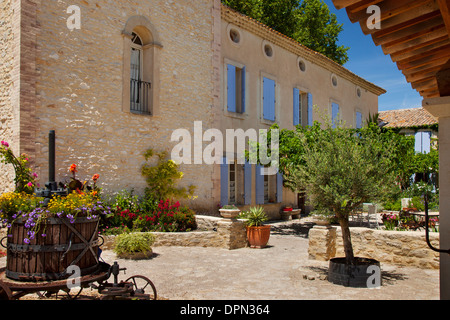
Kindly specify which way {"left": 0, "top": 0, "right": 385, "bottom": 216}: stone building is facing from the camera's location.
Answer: facing the viewer and to the right of the viewer

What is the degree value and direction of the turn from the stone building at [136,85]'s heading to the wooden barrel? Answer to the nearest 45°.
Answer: approximately 45° to its right

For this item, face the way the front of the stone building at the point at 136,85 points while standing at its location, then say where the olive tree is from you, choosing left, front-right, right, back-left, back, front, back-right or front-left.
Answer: front

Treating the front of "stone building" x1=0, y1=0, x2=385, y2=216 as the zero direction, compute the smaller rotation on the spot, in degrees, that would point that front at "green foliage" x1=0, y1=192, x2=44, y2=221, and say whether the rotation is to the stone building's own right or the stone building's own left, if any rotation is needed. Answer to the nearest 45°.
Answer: approximately 45° to the stone building's own right

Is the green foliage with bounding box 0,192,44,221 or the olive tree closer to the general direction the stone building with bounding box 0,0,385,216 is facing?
the olive tree

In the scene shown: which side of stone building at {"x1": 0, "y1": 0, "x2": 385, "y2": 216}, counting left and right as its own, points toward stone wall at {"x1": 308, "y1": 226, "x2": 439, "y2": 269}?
front
